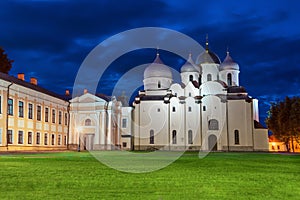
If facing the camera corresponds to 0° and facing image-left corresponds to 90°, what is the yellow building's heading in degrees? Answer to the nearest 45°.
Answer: approximately 315°
